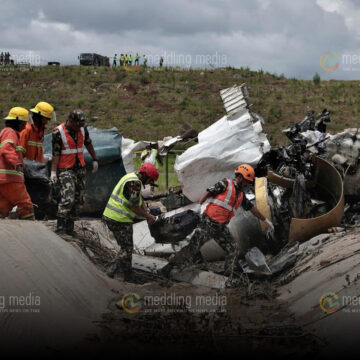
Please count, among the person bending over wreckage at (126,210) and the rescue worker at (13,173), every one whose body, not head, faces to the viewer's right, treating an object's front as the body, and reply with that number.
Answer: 2

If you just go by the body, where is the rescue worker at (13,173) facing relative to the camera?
to the viewer's right

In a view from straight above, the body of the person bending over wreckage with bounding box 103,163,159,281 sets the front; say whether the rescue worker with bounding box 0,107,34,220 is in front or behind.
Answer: behind

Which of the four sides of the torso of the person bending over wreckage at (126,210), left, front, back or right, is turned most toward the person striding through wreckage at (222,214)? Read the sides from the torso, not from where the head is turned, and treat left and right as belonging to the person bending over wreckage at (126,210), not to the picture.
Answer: front

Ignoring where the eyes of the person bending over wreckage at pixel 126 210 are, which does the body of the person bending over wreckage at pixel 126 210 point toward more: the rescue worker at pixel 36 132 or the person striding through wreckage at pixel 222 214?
the person striding through wreckage

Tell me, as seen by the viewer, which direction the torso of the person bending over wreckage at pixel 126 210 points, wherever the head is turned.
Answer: to the viewer's right

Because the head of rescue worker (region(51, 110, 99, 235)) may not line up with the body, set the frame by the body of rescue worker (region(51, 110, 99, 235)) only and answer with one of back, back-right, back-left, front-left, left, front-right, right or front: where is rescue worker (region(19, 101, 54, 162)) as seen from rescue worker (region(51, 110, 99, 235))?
back

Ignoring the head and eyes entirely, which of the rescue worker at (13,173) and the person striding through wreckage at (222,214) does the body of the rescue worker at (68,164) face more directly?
the person striding through wreckage

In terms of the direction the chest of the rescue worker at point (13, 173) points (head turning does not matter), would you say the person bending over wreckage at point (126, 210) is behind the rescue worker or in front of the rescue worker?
in front

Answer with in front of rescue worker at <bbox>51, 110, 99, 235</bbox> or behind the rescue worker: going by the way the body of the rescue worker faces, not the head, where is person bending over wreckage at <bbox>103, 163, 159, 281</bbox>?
in front
